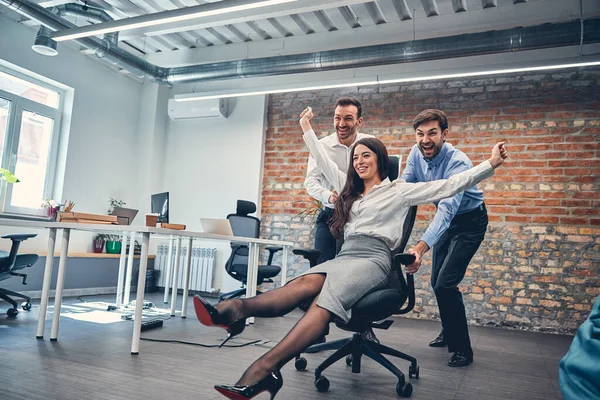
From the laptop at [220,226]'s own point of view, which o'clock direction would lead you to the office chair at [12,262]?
The office chair is roughly at 8 o'clock from the laptop.

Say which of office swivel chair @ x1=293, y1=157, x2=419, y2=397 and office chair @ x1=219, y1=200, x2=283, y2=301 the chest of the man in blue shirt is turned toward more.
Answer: the office swivel chair

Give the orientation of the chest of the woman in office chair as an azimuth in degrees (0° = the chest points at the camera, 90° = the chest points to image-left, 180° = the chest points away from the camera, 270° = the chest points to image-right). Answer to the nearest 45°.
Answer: approximately 45°

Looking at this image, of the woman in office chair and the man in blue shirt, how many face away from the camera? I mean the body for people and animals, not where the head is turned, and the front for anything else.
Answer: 0

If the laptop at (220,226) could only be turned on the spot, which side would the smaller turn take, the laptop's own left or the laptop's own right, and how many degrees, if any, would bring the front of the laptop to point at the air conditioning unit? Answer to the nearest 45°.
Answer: approximately 45° to the laptop's own left

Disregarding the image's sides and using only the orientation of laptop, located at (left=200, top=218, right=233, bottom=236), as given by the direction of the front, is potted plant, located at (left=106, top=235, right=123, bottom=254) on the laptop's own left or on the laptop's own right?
on the laptop's own left

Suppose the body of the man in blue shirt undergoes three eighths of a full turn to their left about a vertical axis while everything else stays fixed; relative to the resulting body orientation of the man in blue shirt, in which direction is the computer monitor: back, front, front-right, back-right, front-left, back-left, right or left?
back

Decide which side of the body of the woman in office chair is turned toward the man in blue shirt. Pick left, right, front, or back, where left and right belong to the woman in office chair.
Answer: back

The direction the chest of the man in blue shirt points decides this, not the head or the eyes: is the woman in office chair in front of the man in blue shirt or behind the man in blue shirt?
in front

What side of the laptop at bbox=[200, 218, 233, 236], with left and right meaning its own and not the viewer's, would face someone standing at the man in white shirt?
right
